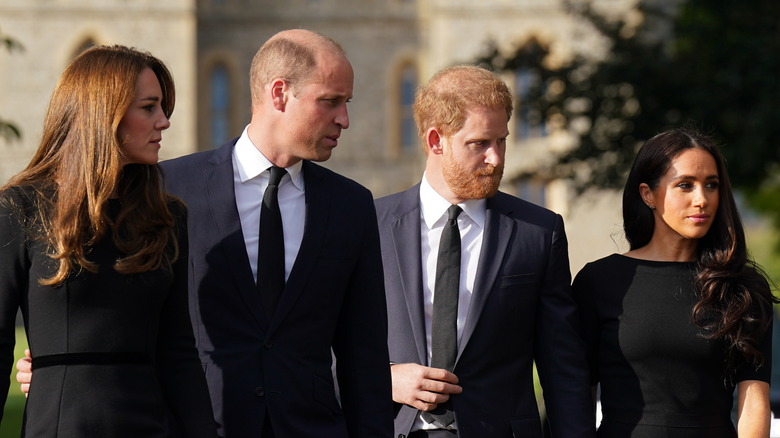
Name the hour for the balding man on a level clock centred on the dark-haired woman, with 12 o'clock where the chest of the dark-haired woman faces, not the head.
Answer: The balding man is roughly at 2 o'clock from the dark-haired woman.

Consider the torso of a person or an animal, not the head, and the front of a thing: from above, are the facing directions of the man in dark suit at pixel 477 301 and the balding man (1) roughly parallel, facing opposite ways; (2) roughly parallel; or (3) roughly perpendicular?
roughly parallel

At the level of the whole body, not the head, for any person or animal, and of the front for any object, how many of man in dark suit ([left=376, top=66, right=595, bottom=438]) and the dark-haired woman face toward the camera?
2

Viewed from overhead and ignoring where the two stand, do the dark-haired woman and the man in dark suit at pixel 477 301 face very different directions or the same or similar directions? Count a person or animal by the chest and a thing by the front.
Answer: same or similar directions

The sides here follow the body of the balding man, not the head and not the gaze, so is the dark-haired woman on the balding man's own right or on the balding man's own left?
on the balding man's own left

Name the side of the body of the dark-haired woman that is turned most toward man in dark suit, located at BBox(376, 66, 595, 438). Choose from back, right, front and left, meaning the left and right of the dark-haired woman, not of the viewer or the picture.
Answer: right

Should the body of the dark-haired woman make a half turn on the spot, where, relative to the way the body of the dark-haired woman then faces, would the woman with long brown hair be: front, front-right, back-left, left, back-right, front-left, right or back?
back-left

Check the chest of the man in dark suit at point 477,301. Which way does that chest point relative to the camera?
toward the camera

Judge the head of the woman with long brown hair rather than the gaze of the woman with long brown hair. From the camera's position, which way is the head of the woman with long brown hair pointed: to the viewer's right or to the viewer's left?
to the viewer's right

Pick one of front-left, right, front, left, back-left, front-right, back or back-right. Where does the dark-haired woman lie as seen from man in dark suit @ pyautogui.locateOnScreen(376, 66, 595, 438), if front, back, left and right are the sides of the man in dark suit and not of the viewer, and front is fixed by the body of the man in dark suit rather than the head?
left

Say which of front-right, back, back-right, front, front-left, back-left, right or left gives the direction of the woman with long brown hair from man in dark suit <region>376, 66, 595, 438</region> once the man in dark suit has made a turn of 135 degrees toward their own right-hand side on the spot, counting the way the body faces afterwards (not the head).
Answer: left

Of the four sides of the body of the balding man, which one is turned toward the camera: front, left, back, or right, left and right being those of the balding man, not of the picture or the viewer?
front
